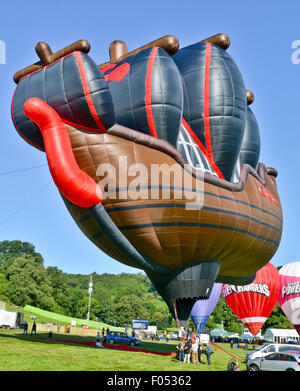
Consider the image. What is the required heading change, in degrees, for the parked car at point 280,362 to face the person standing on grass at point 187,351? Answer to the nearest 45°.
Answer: approximately 45° to its right

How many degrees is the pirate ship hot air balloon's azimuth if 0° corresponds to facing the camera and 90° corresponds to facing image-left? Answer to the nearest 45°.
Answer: approximately 45°

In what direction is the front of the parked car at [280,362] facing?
to the viewer's left

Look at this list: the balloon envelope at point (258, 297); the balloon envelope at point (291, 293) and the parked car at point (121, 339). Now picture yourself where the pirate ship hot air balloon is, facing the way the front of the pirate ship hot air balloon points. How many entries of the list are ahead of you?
0

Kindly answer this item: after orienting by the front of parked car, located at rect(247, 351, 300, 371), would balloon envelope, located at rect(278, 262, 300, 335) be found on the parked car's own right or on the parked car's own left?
on the parked car's own right

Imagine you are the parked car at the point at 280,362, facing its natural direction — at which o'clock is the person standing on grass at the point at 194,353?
The person standing on grass is roughly at 1 o'clock from the parked car.

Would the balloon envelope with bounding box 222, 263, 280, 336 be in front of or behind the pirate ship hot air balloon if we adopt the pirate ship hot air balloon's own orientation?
behind

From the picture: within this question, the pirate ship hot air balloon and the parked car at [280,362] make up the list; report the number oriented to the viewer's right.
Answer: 0

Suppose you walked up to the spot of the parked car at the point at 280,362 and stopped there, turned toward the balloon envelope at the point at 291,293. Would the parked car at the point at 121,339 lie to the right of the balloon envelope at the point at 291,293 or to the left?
left

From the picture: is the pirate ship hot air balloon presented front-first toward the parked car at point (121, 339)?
no

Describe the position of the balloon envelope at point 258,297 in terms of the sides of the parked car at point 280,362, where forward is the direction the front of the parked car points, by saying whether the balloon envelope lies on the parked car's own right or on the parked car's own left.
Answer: on the parked car's own right

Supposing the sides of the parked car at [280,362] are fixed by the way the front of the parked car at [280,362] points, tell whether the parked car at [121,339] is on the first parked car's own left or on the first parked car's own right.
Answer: on the first parked car's own right

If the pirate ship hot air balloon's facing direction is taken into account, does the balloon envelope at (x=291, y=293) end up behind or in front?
behind
